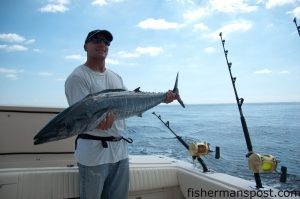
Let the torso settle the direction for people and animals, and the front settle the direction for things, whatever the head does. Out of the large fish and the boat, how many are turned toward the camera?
1

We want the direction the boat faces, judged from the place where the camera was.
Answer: facing the viewer

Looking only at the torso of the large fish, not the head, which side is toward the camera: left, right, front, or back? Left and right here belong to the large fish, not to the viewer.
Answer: left

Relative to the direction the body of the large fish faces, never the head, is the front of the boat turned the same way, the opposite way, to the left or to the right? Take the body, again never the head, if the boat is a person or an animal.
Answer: to the left
